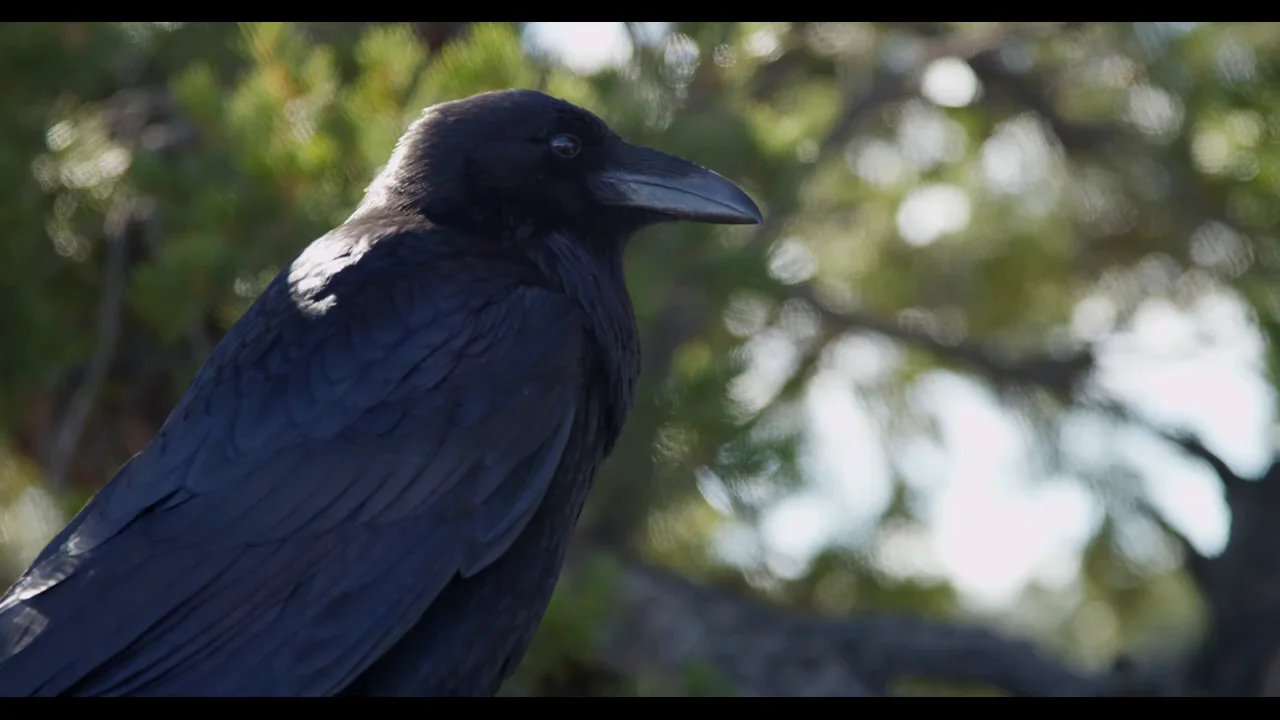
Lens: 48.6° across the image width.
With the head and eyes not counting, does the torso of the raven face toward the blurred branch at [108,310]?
no

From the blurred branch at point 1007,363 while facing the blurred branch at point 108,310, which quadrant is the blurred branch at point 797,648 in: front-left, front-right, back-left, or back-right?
front-left

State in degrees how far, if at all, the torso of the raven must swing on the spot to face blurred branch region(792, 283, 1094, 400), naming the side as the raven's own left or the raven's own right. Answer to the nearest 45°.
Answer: approximately 45° to the raven's own left

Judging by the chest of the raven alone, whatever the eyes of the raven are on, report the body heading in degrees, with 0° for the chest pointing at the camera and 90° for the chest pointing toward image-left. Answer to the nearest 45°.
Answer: approximately 270°
